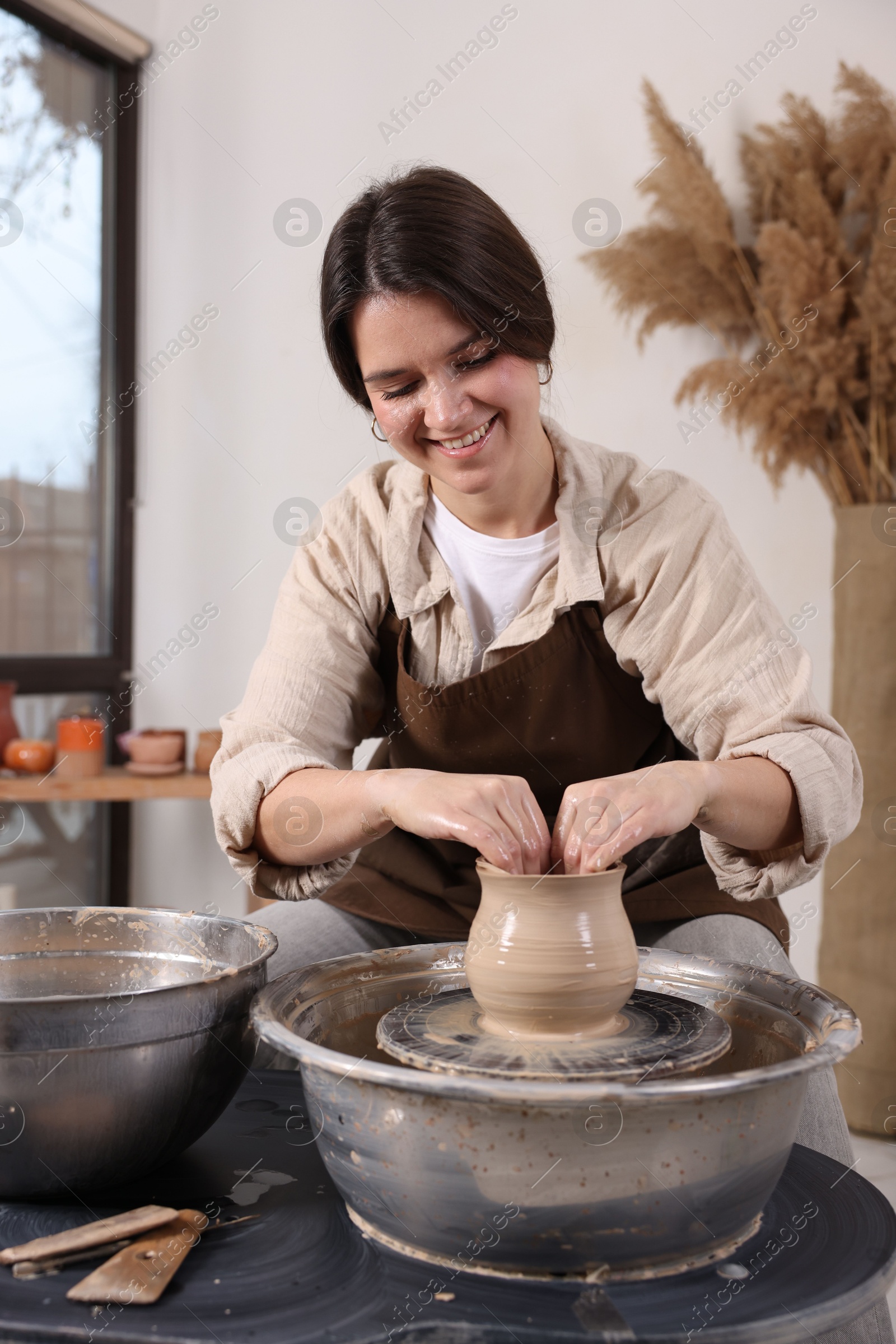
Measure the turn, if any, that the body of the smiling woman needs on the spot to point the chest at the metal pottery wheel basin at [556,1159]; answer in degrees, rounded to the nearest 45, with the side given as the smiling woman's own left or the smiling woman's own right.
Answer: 0° — they already face it

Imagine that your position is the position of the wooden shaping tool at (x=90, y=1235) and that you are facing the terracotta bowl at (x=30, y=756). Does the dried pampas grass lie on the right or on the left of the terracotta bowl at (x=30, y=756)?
right

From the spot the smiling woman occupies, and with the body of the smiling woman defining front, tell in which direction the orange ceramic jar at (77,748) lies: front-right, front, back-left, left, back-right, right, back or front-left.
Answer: back-right

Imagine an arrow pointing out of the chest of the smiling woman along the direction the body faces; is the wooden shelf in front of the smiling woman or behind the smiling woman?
behind

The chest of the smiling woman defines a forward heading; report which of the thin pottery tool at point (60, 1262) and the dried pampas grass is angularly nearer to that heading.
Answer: the thin pottery tool

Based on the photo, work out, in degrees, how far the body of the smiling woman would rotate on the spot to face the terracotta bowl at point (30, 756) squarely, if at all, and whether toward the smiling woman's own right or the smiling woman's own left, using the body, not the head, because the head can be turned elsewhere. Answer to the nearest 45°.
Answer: approximately 135° to the smiling woman's own right

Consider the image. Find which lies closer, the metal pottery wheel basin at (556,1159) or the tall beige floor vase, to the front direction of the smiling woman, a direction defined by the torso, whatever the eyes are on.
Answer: the metal pottery wheel basin

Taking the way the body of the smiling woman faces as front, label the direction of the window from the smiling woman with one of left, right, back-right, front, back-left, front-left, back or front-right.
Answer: back-right

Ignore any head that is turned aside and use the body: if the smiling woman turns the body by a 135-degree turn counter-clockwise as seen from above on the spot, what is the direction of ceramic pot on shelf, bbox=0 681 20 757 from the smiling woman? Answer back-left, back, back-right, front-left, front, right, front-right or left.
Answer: left

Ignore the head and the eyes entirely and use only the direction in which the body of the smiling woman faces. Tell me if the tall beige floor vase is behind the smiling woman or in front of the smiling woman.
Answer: behind

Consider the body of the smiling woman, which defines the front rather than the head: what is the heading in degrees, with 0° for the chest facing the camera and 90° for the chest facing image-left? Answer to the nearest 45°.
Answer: approximately 0°
